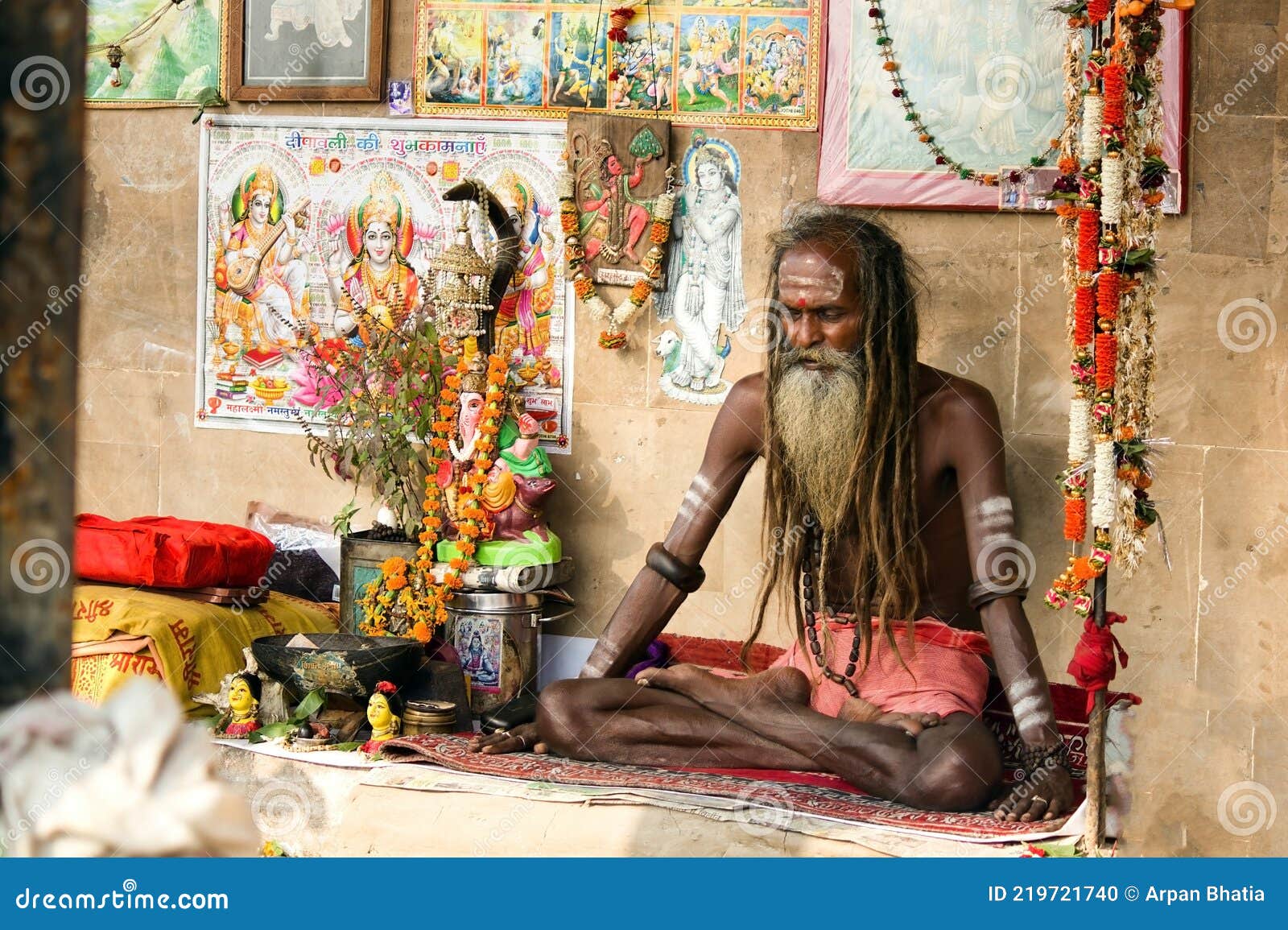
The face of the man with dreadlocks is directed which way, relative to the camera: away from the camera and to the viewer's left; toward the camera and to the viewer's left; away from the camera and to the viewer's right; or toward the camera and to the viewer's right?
toward the camera and to the viewer's left

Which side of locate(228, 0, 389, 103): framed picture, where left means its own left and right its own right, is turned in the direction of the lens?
front

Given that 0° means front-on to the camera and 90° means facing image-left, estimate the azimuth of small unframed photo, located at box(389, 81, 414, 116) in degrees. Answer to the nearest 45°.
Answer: approximately 0°

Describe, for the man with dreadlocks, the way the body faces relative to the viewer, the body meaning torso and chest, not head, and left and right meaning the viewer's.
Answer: facing the viewer and to the left of the viewer

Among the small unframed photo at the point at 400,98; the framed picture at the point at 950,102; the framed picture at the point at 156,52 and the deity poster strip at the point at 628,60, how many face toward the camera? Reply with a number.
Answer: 4

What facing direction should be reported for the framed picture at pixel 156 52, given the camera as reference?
facing the viewer

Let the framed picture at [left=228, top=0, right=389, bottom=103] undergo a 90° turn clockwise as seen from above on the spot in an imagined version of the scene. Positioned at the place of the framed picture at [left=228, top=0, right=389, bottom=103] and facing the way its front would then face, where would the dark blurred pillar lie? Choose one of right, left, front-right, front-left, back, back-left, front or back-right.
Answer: left

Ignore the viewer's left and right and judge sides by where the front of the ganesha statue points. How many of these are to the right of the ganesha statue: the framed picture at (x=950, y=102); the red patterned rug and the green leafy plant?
1

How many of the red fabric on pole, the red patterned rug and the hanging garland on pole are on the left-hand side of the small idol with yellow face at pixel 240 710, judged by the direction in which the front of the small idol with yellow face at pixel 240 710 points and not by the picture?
3

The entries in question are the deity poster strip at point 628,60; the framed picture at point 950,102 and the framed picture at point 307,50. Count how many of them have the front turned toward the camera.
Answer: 3

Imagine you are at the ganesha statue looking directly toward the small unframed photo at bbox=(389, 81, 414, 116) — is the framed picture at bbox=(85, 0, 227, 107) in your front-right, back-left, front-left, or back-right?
front-left

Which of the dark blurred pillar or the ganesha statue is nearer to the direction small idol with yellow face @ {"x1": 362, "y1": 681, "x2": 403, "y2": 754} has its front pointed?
the dark blurred pillar
